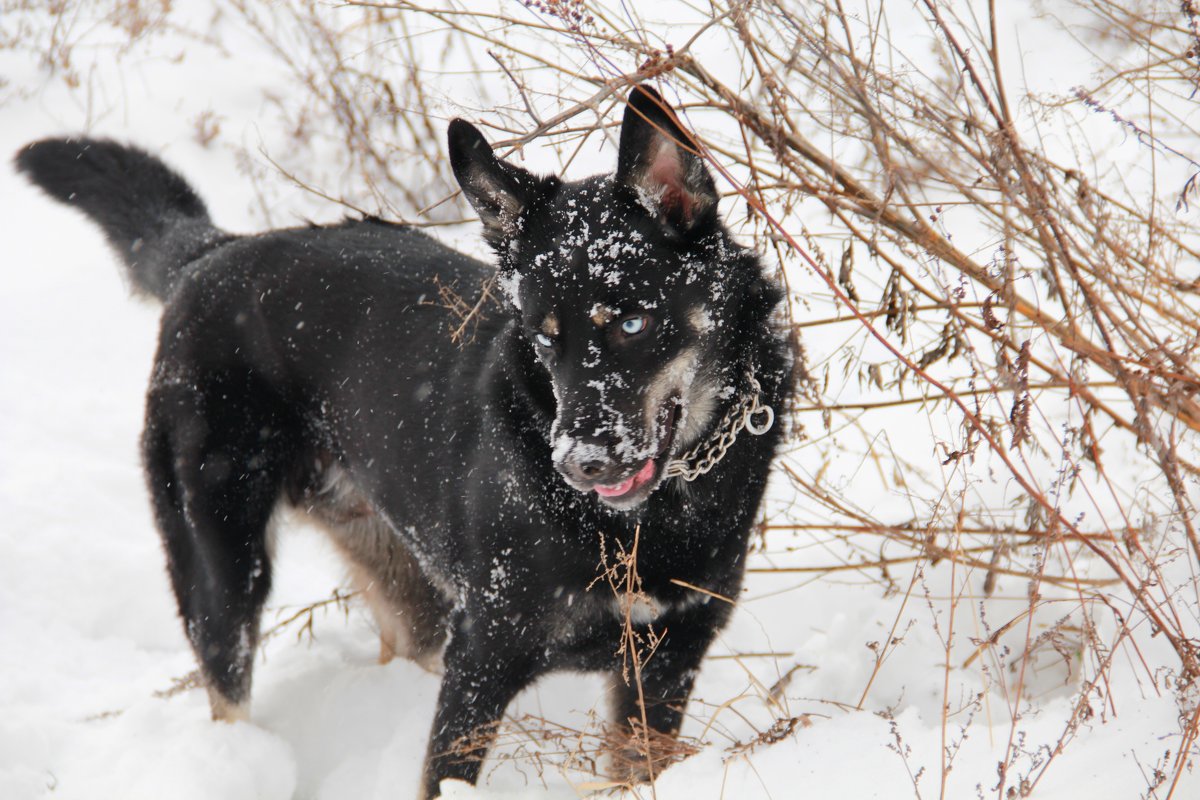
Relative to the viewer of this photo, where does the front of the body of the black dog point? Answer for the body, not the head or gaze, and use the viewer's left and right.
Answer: facing the viewer and to the right of the viewer
